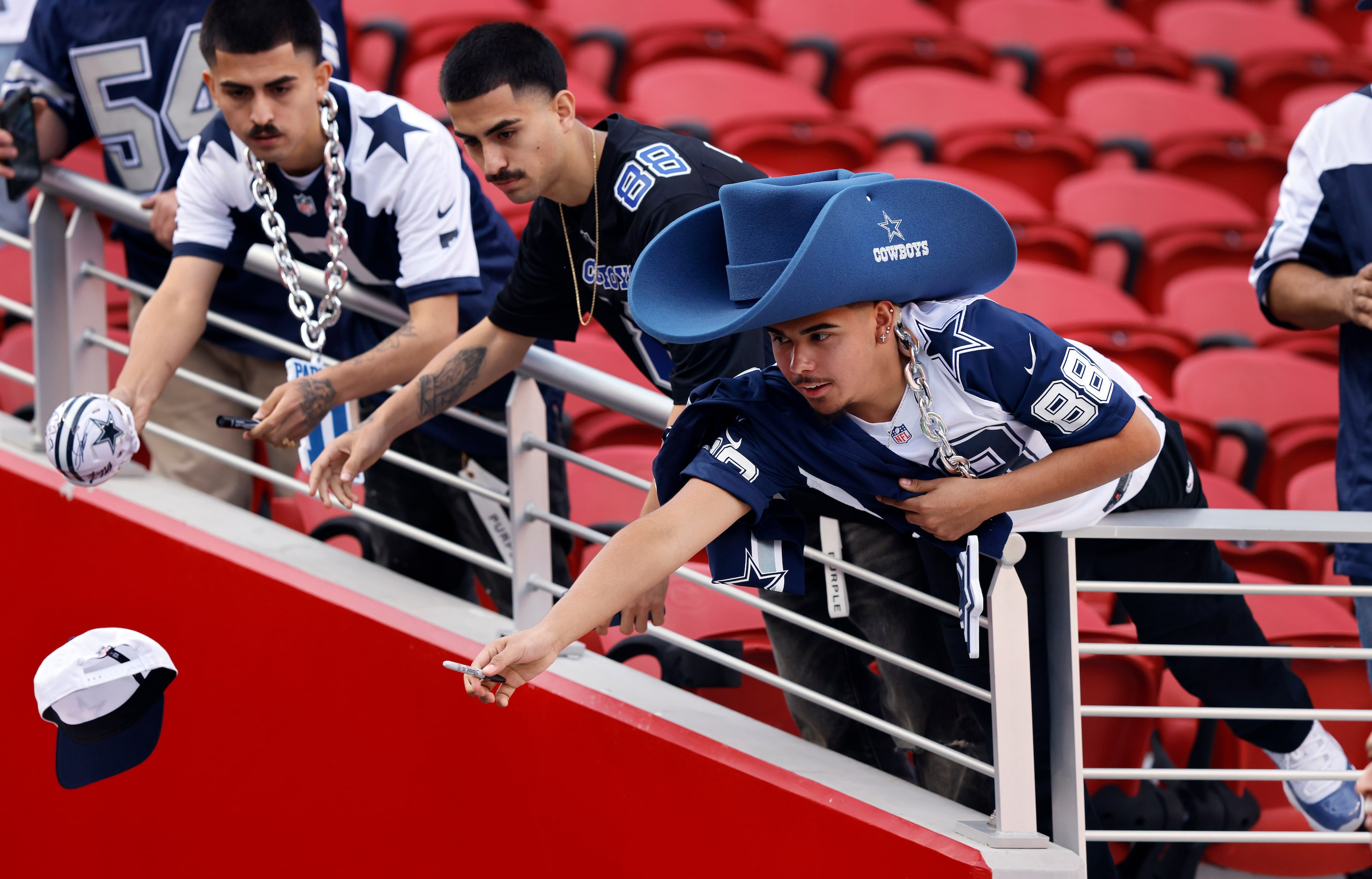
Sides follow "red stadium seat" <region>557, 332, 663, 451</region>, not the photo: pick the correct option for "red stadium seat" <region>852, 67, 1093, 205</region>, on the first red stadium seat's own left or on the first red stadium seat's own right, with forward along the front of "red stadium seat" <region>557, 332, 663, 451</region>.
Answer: on the first red stadium seat's own left

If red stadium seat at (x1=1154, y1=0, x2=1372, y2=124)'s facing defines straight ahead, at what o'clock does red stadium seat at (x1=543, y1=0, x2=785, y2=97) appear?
red stadium seat at (x1=543, y1=0, x2=785, y2=97) is roughly at 3 o'clock from red stadium seat at (x1=1154, y1=0, x2=1372, y2=124).

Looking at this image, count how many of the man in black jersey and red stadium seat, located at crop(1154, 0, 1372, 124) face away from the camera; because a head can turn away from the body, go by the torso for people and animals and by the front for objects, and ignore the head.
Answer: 0

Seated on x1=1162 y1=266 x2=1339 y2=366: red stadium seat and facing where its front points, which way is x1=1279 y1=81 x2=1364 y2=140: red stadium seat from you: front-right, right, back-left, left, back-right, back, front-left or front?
back-left

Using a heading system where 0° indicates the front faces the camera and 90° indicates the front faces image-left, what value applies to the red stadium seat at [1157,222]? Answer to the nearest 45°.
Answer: approximately 315°

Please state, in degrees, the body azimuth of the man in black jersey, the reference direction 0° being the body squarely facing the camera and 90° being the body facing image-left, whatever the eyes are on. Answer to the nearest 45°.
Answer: approximately 45°

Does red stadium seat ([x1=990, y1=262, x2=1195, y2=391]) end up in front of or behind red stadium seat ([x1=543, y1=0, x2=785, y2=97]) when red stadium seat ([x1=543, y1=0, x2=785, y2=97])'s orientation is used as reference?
in front

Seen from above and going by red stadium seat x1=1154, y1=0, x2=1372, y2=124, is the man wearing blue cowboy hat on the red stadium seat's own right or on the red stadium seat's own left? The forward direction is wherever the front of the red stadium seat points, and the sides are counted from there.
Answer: on the red stadium seat's own right
